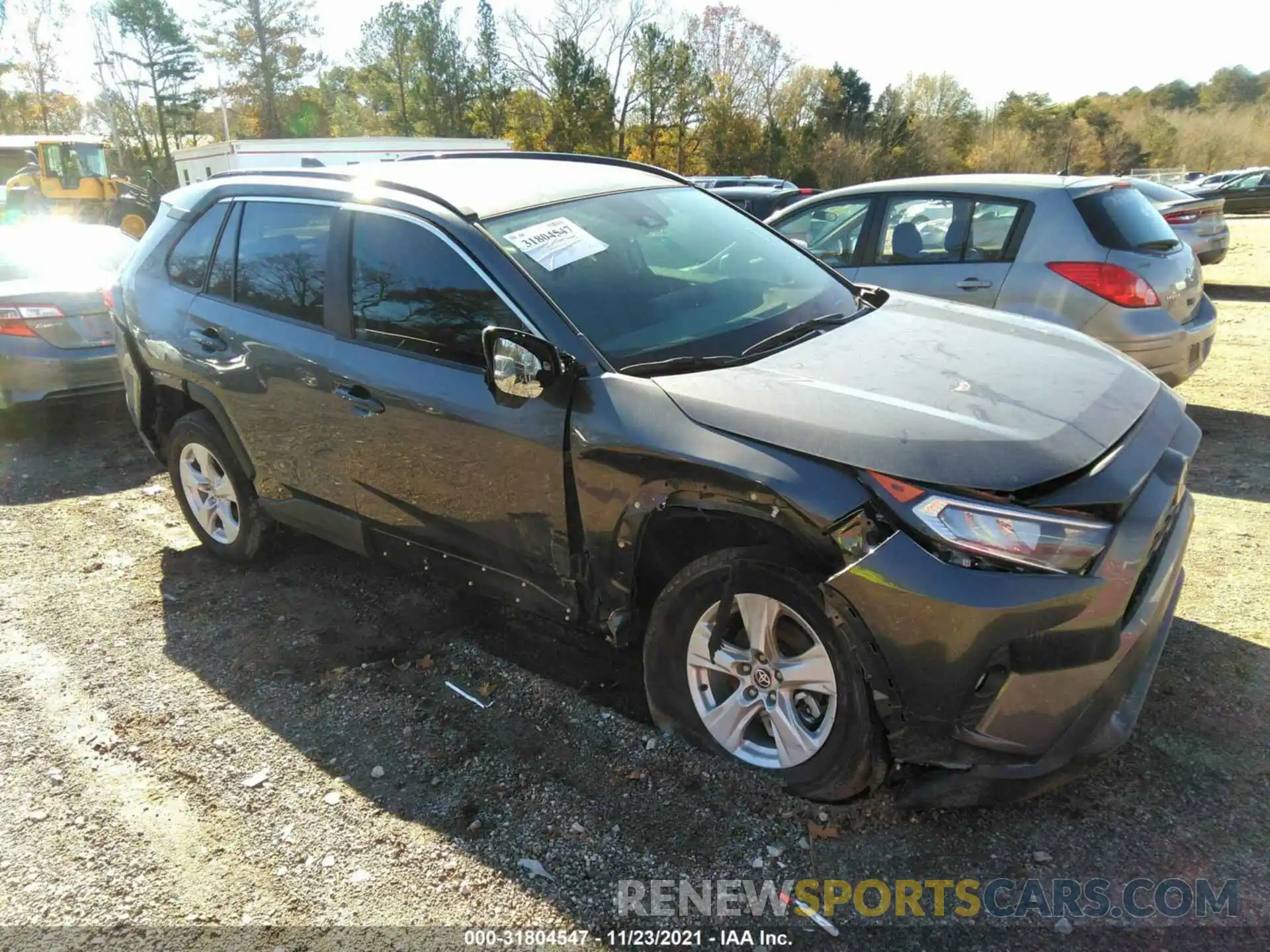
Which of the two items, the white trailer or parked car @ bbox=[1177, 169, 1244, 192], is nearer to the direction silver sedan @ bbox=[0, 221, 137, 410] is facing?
the white trailer

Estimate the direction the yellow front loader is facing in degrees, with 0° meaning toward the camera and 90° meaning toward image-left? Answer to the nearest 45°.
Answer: approximately 270°

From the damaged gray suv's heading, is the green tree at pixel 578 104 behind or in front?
behind

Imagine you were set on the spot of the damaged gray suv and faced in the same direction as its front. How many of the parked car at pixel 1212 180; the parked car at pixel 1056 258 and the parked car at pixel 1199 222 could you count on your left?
3

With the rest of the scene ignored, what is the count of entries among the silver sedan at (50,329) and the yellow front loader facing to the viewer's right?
1

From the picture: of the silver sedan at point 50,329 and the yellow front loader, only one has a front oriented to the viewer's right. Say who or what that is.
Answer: the yellow front loader

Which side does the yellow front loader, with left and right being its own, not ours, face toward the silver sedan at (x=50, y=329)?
right

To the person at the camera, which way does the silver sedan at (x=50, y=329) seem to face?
facing away from the viewer and to the left of the viewer

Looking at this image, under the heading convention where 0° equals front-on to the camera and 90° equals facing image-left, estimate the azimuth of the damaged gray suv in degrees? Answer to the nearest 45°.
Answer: approximately 315°

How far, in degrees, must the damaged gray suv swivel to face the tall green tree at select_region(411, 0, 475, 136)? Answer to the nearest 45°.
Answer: approximately 135° to its left

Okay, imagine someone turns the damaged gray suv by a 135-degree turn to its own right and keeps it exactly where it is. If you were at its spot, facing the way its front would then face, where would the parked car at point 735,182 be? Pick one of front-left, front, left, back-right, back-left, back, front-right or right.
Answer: right

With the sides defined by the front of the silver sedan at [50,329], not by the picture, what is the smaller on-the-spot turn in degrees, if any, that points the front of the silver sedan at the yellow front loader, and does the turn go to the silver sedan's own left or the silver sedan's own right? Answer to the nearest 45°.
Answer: approximately 45° to the silver sedan's own right

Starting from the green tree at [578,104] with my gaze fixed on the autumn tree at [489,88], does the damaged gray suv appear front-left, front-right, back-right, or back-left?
back-left
